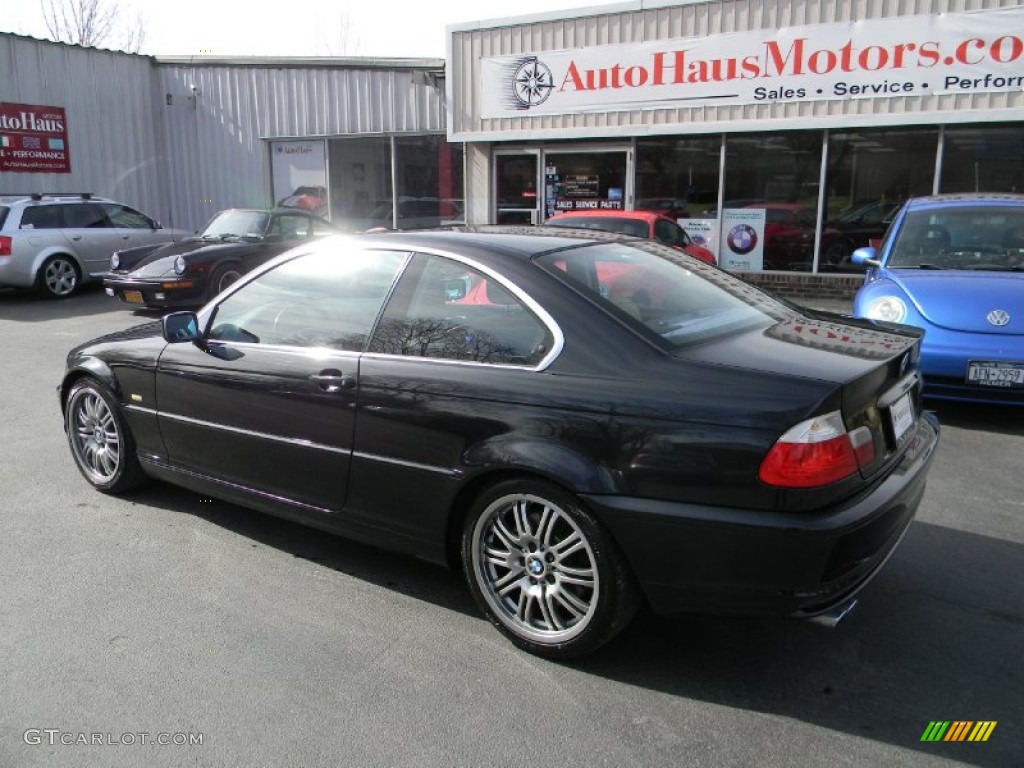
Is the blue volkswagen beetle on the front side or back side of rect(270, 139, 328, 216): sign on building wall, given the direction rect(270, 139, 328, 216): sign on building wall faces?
on the front side

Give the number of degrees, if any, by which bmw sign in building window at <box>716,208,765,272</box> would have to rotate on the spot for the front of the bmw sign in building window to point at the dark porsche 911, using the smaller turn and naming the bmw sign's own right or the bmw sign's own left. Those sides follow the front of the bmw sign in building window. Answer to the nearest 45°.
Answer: approximately 45° to the bmw sign's own right

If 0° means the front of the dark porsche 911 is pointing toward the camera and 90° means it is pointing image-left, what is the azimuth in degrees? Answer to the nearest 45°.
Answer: approximately 45°

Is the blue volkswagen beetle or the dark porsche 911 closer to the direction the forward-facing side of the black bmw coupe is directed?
the dark porsche 911

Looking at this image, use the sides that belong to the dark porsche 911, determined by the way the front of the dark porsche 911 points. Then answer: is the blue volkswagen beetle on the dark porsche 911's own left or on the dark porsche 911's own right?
on the dark porsche 911's own left

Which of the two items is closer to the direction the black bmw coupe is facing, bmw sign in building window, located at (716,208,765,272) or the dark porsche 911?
the dark porsche 911

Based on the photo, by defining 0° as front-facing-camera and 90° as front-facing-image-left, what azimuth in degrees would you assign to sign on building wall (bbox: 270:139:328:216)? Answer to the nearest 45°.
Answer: approximately 0°

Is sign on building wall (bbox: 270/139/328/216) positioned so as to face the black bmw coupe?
yes

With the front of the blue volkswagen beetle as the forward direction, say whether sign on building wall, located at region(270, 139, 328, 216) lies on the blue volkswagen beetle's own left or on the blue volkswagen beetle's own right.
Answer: on the blue volkswagen beetle's own right

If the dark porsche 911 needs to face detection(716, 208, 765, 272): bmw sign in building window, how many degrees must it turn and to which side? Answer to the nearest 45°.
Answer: approximately 135° to its left

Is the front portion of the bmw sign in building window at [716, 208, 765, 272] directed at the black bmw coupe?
yes

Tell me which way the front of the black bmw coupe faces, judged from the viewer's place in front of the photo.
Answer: facing away from the viewer and to the left of the viewer
